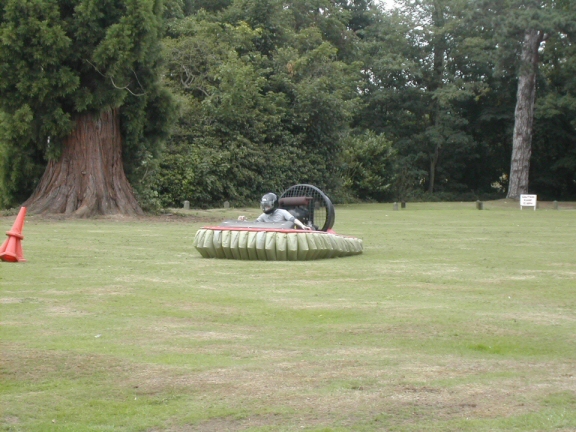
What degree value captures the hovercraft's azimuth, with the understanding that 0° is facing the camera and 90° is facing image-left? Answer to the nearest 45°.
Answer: approximately 45°

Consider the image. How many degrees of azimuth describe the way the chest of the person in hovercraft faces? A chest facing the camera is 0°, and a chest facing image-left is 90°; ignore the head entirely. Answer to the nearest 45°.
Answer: approximately 45°

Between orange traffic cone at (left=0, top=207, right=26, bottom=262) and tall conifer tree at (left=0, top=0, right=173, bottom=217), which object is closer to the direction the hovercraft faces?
the orange traffic cone
